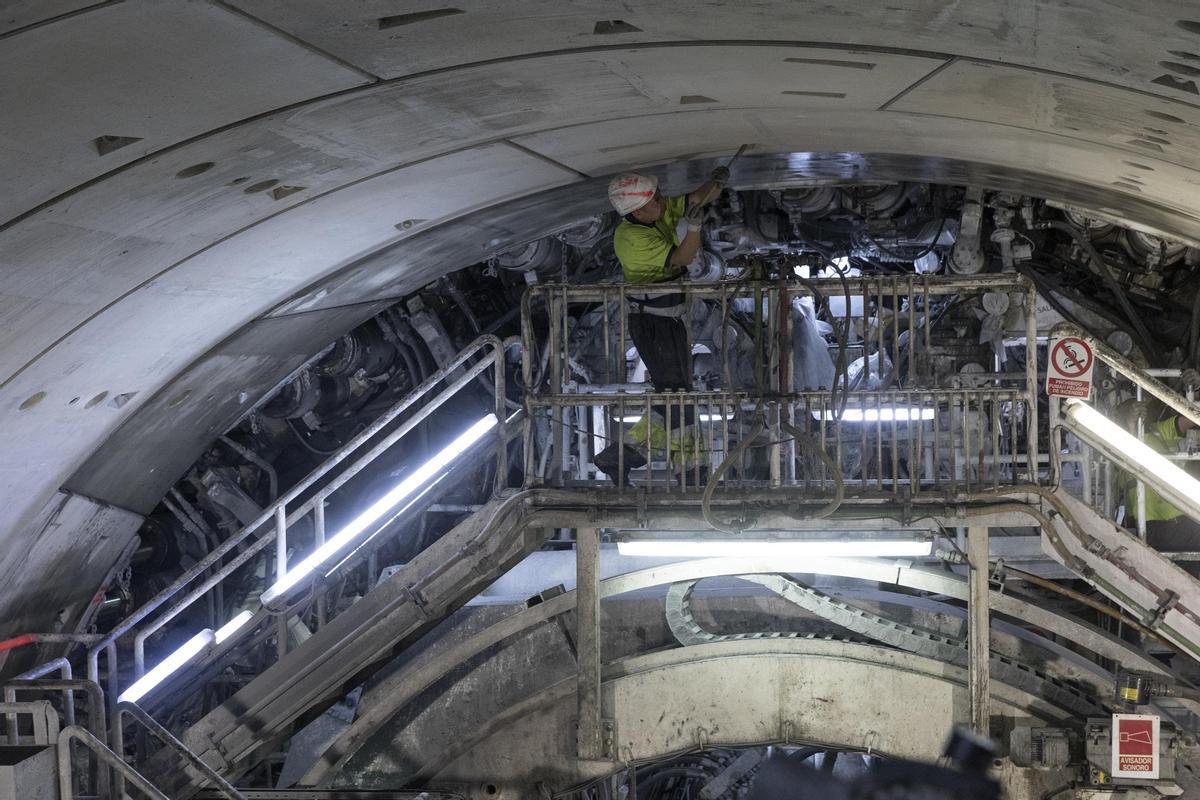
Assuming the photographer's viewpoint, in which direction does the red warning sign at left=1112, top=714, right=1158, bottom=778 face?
facing the viewer

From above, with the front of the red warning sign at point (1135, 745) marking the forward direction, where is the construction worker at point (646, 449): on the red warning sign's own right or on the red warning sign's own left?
on the red warning sign's own right

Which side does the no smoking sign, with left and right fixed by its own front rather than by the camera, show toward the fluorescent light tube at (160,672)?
right

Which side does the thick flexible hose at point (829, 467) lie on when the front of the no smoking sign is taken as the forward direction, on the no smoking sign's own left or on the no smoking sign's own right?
on the no smoking sign's own right

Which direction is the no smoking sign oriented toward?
toward the camera

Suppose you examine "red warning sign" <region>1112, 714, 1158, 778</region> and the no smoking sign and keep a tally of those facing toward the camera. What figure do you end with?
2
